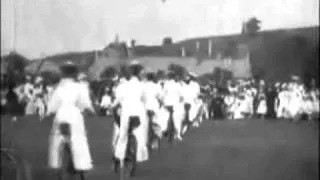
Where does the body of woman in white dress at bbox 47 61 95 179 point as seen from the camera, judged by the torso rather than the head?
away from the camera

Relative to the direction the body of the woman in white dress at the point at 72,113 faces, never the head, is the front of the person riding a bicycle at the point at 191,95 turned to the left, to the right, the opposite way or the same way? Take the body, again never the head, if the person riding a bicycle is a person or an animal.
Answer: the same way

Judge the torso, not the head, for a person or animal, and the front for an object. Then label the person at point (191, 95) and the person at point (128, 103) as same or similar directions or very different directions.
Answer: same or similar directions

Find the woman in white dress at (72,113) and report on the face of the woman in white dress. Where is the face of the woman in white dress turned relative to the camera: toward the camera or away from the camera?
away from the camera

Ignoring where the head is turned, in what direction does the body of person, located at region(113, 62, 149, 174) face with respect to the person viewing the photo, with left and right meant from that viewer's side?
facing away from the viewer

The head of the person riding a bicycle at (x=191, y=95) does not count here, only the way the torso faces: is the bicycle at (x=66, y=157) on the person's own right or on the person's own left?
on the person's own left

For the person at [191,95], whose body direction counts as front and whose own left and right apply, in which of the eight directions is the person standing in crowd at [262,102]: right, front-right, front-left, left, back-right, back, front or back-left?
right

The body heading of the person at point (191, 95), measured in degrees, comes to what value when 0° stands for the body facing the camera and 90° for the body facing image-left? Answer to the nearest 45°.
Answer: approximately 180°

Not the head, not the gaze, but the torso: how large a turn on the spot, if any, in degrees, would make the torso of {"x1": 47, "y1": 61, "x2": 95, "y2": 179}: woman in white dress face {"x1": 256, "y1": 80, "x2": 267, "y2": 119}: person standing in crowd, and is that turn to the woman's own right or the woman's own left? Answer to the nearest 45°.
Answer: approximately 90° to the woman's own right
